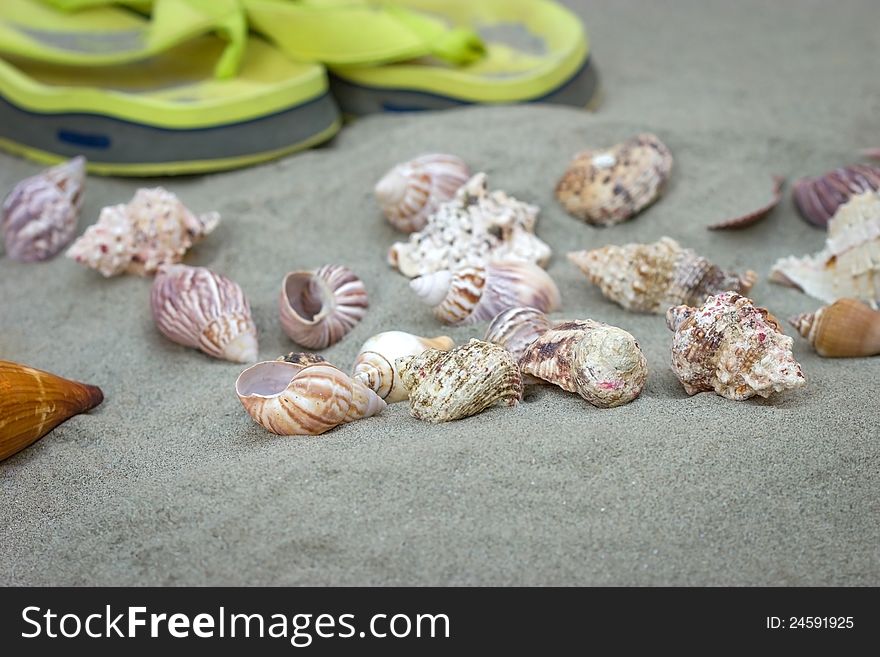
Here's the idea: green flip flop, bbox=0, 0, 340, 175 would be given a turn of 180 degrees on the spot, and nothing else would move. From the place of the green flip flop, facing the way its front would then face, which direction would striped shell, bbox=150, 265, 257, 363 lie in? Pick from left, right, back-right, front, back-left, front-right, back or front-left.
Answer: left

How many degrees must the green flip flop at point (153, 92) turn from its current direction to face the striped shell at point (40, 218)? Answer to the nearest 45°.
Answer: approximately 135° to its right

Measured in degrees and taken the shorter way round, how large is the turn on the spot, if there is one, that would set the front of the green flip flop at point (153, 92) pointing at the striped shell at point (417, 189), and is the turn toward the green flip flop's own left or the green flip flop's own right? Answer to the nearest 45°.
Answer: approximately 45° to the green flip flop's own right

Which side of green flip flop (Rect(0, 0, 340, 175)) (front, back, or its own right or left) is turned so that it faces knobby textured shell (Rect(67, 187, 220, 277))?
right

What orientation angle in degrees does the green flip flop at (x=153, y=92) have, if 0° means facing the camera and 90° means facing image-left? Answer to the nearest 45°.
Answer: approximately 270°

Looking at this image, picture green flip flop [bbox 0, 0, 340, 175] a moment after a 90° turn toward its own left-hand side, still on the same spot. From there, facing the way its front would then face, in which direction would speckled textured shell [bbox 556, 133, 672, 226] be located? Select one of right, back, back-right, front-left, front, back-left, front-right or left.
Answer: back-right

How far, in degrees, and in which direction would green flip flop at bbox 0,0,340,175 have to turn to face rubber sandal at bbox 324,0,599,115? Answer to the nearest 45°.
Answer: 0° — it already faces it

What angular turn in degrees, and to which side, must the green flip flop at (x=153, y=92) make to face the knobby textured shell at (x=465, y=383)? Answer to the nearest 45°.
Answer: approximately 90° to its right

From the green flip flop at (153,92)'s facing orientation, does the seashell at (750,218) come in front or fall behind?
in front

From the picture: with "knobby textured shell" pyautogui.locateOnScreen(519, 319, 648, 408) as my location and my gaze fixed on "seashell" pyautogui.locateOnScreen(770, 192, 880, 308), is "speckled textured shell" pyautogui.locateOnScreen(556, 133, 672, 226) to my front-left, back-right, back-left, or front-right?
front-left

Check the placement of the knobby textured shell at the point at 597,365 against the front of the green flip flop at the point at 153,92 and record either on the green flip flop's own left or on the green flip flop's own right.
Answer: on the green flip flop's own right

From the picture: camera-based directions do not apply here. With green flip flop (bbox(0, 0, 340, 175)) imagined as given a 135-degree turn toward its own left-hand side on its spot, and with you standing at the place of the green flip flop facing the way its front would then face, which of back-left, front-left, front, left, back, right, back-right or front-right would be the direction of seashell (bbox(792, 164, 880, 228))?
back

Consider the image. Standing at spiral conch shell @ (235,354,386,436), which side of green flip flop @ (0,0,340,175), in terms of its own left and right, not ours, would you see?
right

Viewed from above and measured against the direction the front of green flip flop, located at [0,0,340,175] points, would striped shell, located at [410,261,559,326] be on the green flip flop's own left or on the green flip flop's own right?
on the green flip flop's own right

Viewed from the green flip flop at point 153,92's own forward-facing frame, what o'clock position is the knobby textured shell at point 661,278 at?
The knobby textured shell is roughly at 2 o'clock from the green flip flop.

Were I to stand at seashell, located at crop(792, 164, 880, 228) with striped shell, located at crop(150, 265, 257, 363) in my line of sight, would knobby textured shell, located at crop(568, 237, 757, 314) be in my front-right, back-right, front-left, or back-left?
front-left
